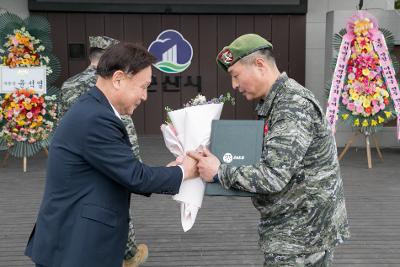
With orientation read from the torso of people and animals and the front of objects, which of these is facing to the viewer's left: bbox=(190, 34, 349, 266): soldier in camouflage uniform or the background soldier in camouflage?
the soldier in camouflage uniform

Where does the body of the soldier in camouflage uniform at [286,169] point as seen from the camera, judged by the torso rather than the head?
to the viewer's left

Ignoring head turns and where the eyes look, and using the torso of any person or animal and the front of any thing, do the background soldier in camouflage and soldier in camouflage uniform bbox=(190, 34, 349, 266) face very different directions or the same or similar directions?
very different directions

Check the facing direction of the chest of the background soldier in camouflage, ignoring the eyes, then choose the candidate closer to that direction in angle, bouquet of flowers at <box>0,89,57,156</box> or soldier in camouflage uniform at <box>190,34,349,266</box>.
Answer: the soldier in camouflage uniform

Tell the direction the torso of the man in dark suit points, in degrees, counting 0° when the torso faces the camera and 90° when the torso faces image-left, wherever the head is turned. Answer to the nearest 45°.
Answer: approximately 270°

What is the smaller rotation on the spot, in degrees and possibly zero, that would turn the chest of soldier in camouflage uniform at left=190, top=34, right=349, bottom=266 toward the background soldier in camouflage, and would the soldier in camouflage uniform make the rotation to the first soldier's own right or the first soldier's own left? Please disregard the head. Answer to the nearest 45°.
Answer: approximately 45° to the first soldier's own right

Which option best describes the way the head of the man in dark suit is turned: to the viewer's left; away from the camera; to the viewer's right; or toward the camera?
to the viewer's right

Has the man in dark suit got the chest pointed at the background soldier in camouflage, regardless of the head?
no

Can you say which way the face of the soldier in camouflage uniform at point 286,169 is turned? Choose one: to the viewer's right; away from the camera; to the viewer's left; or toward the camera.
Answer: to the viewer's left

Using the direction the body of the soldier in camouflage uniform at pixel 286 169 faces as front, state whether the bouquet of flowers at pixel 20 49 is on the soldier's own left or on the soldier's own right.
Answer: on the soldier's own right

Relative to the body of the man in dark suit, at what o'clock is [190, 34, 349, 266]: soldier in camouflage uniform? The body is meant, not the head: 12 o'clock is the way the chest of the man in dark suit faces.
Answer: The soldier in camouflage uniform is roughly at 12 o'clock from the man in dark suit.

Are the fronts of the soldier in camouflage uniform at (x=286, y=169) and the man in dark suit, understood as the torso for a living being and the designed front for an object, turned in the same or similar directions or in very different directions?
very different directions

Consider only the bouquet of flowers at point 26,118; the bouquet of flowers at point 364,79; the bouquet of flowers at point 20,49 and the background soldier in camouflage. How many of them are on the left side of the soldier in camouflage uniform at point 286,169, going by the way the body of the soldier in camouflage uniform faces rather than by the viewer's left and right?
0

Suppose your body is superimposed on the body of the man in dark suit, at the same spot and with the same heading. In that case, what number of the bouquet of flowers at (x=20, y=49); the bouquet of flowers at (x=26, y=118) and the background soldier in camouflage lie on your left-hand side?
3
